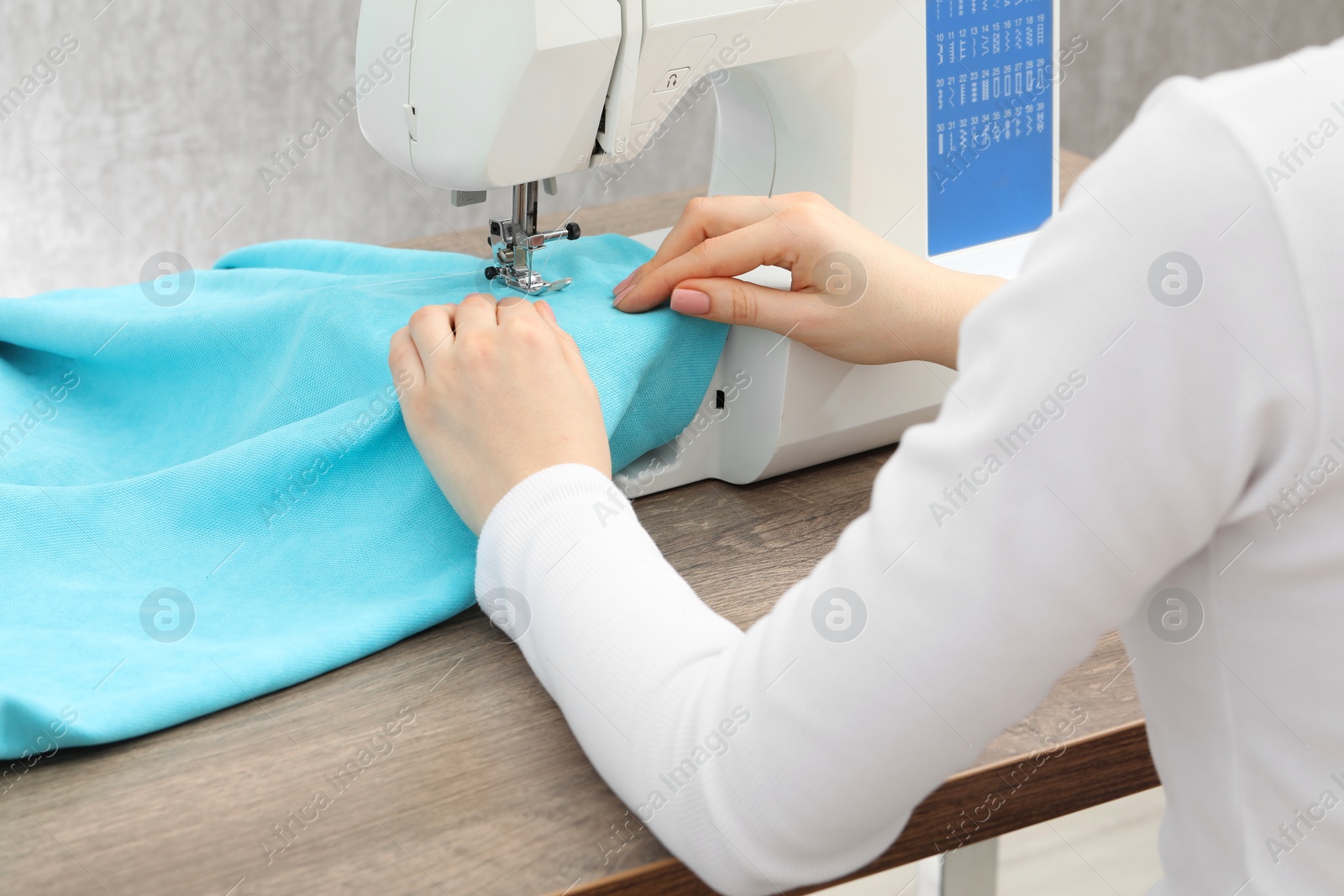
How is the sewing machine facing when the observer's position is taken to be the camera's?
facing the viewer and to the right of the viewer
